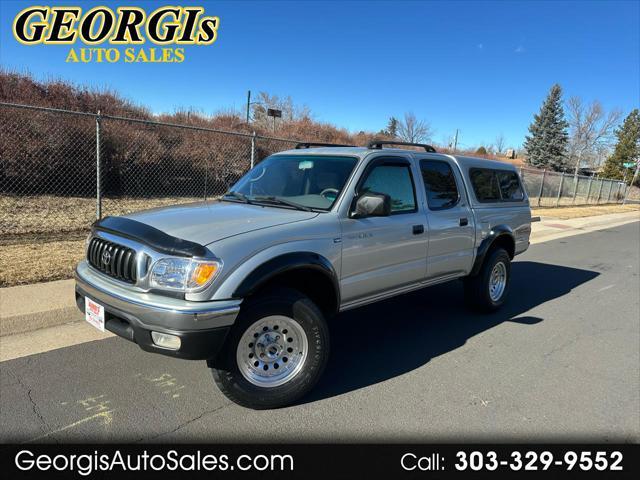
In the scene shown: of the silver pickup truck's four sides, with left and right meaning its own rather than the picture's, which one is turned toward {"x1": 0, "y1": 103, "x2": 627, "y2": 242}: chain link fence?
right

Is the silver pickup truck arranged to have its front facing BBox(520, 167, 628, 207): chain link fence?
no

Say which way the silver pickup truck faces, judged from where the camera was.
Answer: facing the viewer and to the left of the viewer
